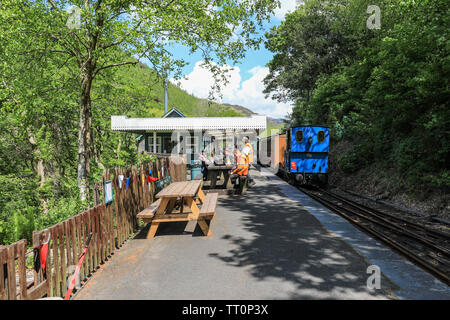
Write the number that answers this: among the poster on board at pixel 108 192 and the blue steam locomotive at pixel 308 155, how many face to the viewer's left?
0

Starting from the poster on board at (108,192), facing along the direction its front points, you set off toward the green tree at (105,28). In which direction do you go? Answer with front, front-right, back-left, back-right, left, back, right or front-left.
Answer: back-left

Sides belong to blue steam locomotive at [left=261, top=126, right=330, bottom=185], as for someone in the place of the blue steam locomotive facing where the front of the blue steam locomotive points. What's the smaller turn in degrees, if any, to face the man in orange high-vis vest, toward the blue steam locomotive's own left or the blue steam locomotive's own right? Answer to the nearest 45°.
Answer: approximately 45° to the blue steam locomotive's own right

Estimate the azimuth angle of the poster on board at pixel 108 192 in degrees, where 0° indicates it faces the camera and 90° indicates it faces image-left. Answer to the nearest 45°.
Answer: approximately 315°

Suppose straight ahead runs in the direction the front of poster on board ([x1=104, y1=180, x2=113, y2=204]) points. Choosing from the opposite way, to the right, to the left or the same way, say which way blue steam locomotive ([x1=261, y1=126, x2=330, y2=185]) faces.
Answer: to the right

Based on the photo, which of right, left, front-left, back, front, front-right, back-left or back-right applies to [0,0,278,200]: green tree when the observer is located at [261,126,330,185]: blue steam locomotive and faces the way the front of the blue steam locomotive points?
front-right

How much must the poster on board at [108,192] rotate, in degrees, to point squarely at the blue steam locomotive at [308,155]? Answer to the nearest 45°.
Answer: approximately 90° to its left

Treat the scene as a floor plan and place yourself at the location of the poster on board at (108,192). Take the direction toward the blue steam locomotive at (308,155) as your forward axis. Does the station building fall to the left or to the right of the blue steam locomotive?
left

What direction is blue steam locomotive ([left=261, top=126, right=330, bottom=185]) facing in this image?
toward the camera

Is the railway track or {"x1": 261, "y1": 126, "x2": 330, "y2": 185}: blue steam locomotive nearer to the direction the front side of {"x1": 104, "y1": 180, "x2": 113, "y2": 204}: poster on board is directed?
the railway track

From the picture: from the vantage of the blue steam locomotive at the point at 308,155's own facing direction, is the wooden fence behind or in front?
in front
